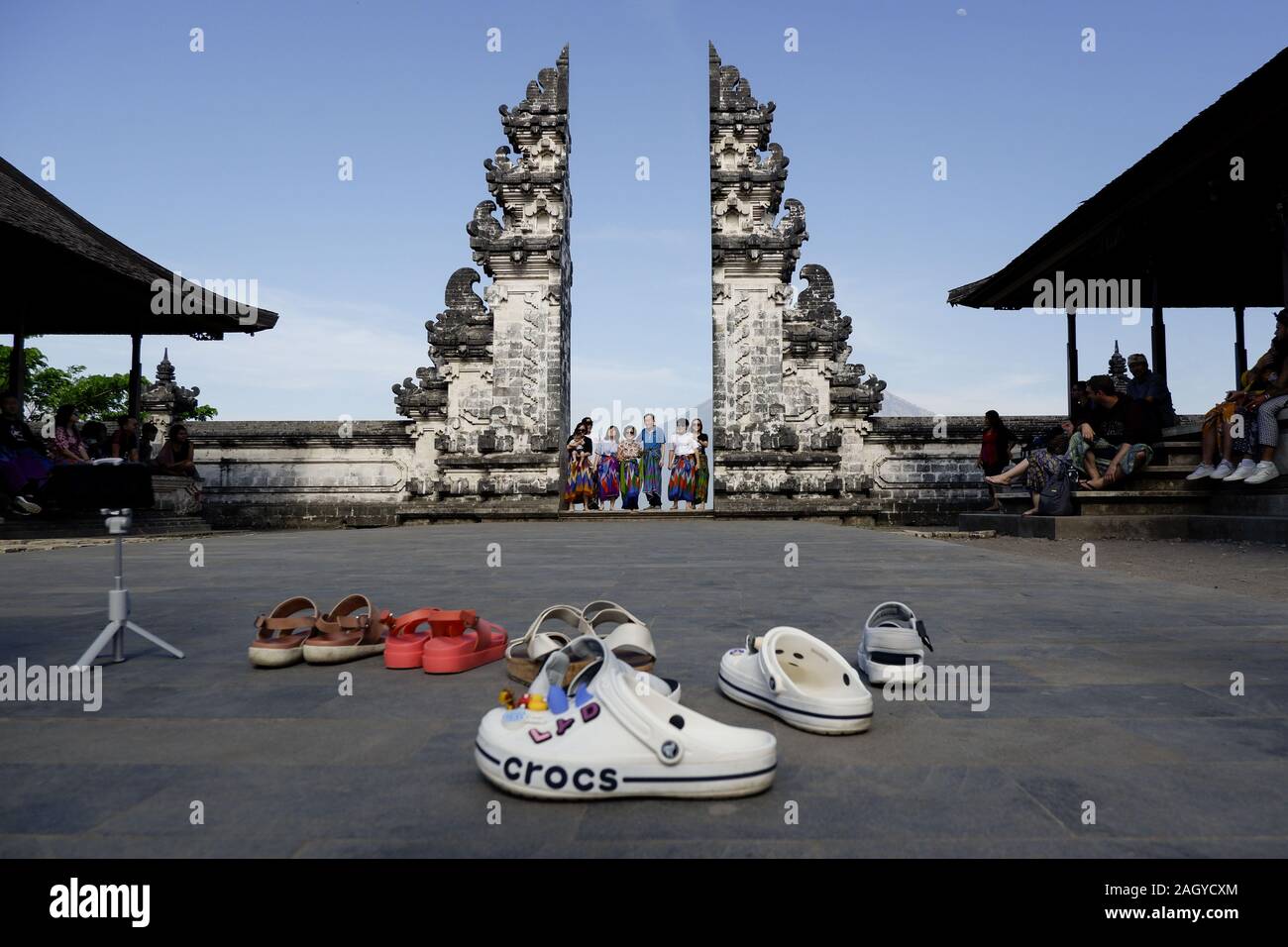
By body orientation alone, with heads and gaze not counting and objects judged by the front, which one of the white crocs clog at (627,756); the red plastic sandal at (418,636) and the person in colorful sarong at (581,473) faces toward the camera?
the person in colorful sarong

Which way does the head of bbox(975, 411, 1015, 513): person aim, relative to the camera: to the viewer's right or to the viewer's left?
to the viewer's left

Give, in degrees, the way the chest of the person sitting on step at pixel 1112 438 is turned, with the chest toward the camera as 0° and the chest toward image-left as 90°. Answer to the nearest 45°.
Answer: approximately 45°

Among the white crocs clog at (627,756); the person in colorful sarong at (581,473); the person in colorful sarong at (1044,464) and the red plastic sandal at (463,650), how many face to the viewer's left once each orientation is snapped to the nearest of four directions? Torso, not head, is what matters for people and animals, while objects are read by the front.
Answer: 2

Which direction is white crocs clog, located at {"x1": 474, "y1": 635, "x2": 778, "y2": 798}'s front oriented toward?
to the viewer's left

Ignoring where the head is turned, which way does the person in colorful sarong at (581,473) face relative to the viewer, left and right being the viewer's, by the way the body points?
facing the viewer

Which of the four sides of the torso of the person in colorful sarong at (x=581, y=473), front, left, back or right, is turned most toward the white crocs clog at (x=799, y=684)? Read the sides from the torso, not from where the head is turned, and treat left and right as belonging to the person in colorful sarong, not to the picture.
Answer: front
